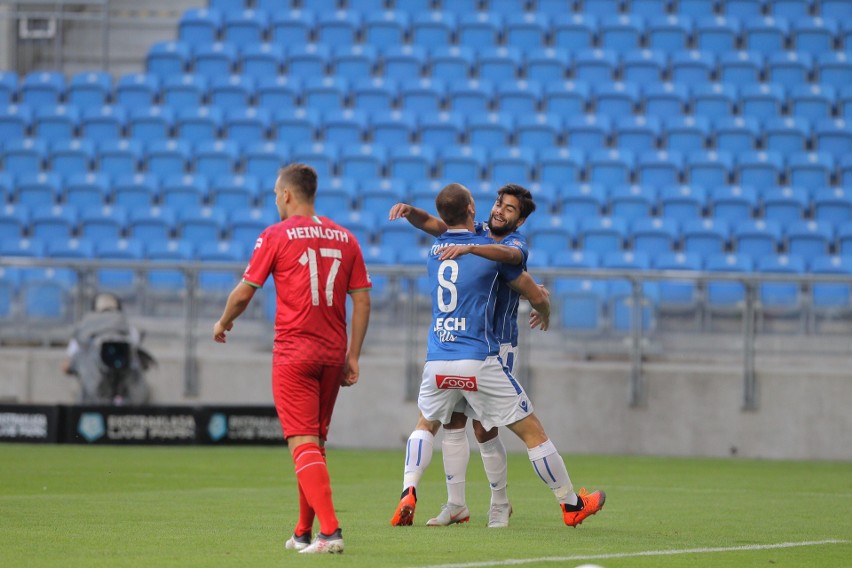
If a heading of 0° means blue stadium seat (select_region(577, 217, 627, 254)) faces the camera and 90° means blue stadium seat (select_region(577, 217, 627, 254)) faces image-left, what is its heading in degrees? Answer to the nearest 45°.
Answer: approximately 0°

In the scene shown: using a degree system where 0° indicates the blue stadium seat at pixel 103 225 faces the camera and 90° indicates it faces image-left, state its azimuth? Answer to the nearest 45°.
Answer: approximately 0°

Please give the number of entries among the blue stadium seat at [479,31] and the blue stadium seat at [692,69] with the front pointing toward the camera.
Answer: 2

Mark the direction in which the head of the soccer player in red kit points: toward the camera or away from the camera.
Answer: away from the camera

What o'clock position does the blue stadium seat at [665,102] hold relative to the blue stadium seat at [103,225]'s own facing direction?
the blue stadium seat at [665,102] is roughly at 9 o'clock from the blue stadium seat at [103,225].

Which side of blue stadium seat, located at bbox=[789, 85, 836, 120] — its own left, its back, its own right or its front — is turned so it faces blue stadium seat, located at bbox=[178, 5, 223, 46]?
right

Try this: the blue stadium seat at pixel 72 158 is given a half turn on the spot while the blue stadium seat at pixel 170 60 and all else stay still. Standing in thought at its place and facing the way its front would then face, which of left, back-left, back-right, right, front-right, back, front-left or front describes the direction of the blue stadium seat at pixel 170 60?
front-right

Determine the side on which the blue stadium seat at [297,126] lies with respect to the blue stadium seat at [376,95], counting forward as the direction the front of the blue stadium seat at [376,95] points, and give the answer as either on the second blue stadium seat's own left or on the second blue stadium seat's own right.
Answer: on the second blue stadium seat's own right
